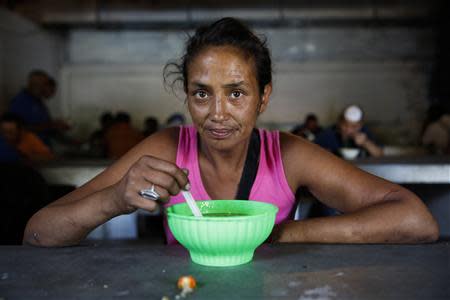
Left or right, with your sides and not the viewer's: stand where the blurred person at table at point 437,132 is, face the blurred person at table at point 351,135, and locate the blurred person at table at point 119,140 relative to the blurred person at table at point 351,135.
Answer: right

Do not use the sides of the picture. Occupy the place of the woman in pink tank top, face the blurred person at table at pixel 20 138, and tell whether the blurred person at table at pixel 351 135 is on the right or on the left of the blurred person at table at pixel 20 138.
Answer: right

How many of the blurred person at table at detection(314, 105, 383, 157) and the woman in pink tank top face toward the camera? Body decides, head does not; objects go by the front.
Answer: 2

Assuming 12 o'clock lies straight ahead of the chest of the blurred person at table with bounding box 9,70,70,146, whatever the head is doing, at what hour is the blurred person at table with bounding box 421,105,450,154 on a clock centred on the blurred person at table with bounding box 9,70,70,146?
the blurred person at table with bounding box 421,105,450,154 is roughly at 11 o'clock from the blurred person at table with bounding box 9,70,70,146.

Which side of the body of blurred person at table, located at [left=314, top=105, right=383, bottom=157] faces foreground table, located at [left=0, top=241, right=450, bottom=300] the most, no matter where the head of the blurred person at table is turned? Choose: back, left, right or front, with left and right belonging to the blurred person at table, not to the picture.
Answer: front

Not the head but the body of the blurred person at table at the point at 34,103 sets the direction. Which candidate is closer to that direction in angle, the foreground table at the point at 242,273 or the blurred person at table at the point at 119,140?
the blurred person at table

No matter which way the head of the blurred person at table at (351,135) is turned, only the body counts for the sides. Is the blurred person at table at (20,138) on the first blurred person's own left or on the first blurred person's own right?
on the first blurred person's own right

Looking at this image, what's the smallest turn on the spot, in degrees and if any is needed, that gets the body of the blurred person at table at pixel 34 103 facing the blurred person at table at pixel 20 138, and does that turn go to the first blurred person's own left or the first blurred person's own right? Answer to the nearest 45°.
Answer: approximately 45° to the first blurred person's own right

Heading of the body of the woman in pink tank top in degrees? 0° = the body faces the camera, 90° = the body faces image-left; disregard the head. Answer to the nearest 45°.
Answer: approximately 0°

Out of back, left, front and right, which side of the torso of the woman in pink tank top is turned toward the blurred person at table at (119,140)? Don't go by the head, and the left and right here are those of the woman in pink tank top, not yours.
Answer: back

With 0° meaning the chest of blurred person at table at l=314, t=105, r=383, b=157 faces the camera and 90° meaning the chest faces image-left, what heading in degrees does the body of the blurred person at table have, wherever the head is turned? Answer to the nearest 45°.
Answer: approximately 0°

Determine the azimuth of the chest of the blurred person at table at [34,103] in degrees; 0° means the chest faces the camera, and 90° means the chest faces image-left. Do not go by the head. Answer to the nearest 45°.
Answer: approximately 315°
